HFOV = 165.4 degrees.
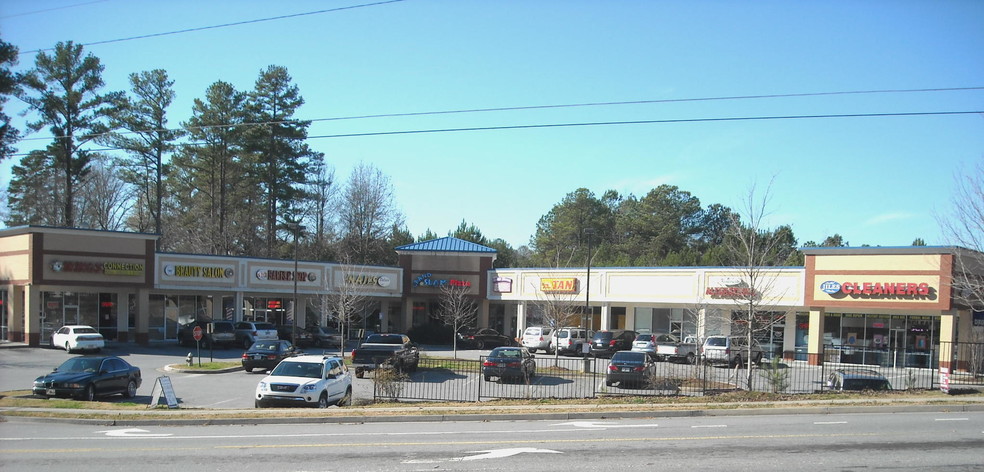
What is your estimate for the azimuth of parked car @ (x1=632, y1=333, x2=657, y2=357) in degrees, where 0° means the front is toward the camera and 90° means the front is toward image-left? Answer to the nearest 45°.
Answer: approximately 225°

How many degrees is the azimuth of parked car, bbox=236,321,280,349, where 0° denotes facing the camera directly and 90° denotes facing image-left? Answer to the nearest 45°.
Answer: approximately 135°

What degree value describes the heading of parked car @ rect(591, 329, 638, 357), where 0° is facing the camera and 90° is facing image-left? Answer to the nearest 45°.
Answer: approximately 225°

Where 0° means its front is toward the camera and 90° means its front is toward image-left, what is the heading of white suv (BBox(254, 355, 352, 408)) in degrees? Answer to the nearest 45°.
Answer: approximately 45°
